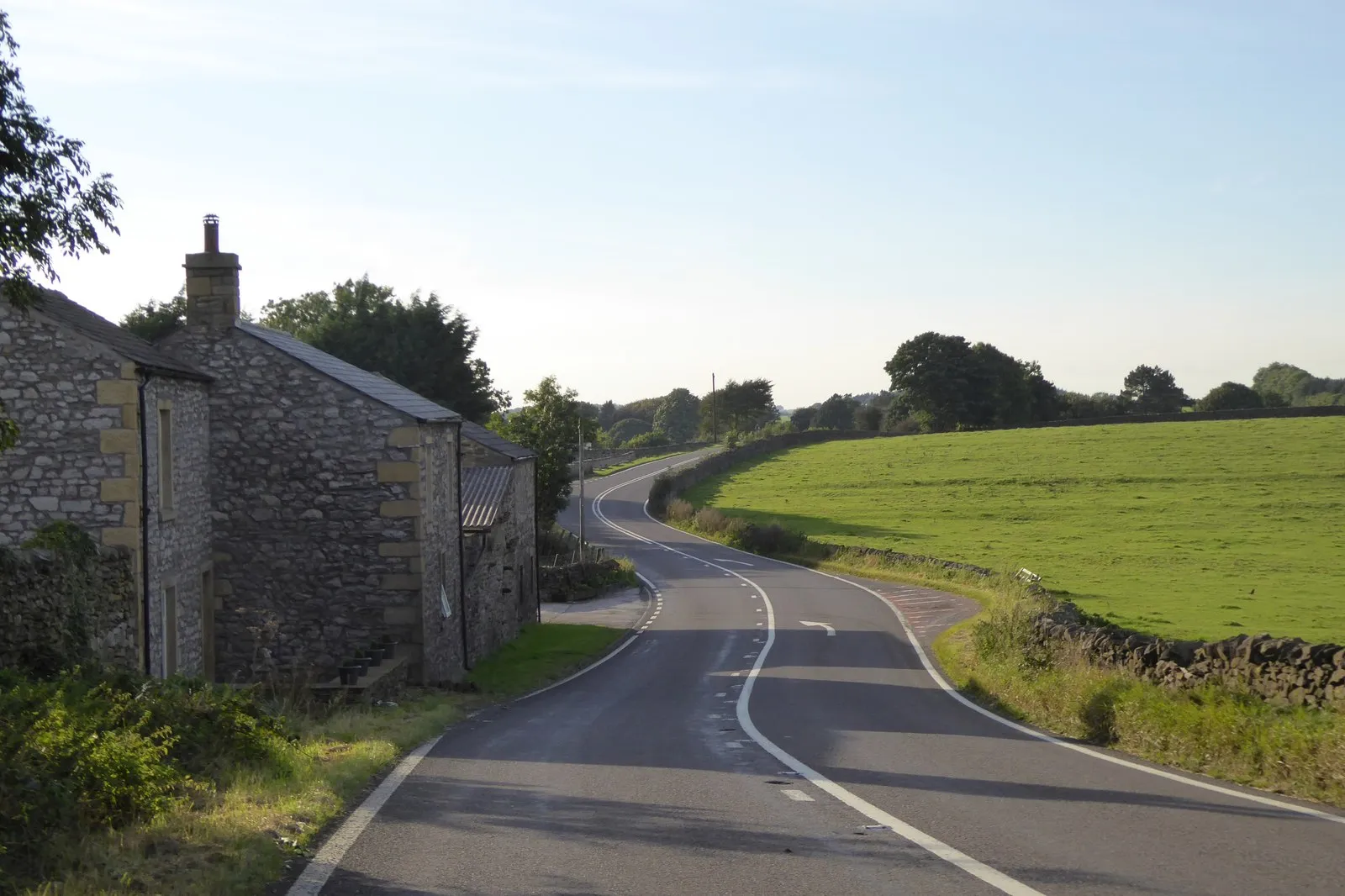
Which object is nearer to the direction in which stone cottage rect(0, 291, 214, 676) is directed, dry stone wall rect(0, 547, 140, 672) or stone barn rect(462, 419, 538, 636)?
the stone barn

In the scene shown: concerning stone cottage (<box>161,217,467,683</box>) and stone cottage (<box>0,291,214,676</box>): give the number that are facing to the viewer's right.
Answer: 2

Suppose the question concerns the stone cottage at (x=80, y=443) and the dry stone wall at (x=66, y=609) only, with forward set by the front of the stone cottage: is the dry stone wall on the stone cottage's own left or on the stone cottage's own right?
on the stone cottage's own right

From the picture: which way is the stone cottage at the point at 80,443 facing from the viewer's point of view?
to the viewer's right

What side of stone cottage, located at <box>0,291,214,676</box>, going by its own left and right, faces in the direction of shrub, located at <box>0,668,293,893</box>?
right

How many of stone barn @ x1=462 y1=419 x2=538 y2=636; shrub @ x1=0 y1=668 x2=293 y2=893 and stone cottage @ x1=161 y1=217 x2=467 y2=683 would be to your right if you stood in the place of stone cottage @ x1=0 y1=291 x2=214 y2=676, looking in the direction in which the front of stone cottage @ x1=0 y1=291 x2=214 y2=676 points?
1

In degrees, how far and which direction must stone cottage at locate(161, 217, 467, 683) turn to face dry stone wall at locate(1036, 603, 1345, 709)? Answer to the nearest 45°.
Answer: approximately 45° to its right

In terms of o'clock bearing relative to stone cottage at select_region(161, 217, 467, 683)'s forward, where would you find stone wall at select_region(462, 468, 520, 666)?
The stone wall is roughly at 10 o'clock from the stone cottage.

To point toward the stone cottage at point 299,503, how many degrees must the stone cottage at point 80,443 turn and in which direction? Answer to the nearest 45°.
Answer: approximately 45° to its left

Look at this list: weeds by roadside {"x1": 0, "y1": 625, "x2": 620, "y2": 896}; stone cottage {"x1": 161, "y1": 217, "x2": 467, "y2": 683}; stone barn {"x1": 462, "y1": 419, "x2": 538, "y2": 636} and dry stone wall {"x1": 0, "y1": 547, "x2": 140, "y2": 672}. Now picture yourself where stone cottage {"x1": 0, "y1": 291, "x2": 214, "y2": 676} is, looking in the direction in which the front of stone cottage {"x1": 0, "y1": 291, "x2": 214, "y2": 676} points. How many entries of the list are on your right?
2

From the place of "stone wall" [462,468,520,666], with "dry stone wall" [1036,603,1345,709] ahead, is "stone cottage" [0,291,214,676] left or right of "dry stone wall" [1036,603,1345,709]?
right

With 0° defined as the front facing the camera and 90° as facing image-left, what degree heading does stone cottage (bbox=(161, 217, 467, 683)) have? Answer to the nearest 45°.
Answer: approximately 270°

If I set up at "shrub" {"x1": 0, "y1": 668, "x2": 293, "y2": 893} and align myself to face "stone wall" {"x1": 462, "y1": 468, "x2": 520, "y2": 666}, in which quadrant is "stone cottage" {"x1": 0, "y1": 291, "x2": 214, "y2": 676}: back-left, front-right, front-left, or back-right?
front-left

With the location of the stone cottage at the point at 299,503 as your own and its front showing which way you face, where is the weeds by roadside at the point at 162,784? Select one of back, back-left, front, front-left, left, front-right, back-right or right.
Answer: right
